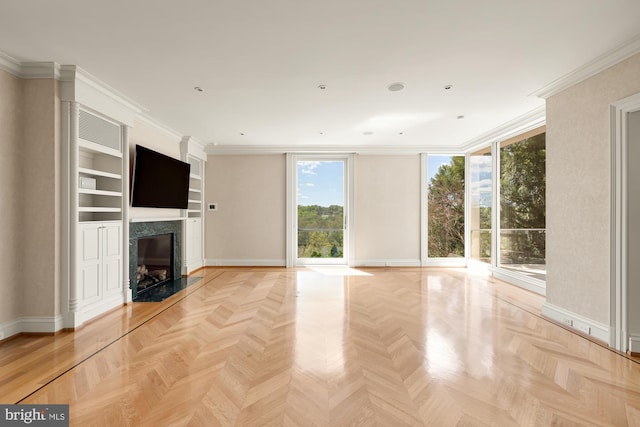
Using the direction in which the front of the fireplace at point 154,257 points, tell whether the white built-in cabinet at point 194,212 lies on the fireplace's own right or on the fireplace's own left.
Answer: on the fireplace's own left

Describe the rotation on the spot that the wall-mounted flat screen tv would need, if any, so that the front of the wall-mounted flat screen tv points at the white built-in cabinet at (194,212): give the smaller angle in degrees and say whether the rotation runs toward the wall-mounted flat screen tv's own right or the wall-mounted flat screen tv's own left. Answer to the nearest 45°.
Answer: approximately 90° to the wall-mounted flat screen tv's own left

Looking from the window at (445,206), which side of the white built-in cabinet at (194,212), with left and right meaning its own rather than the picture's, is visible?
front

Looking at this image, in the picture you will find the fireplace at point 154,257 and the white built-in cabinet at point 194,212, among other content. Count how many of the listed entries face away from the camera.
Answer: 0

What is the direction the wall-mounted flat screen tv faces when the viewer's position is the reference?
facing the viewer and to the right of the viewer

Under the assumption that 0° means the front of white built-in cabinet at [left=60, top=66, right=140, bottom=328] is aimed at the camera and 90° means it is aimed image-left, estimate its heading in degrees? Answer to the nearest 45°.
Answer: approximately 315°

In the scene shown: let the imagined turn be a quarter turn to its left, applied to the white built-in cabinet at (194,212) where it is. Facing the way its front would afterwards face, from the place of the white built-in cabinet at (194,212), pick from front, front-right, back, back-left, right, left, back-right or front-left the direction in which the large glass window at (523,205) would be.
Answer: back-right

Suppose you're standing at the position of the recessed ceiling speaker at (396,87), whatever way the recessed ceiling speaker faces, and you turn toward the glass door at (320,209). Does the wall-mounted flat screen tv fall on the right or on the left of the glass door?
left

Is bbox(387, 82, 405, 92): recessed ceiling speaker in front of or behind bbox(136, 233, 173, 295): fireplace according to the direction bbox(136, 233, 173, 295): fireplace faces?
in front

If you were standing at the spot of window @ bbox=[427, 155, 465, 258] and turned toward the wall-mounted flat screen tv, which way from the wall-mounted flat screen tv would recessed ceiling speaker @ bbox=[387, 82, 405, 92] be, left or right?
left

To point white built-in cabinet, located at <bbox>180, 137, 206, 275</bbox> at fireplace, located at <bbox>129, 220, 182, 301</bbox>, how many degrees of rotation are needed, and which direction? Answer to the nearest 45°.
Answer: approximately 135° to its right

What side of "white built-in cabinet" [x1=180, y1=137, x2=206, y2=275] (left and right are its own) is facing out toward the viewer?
right
